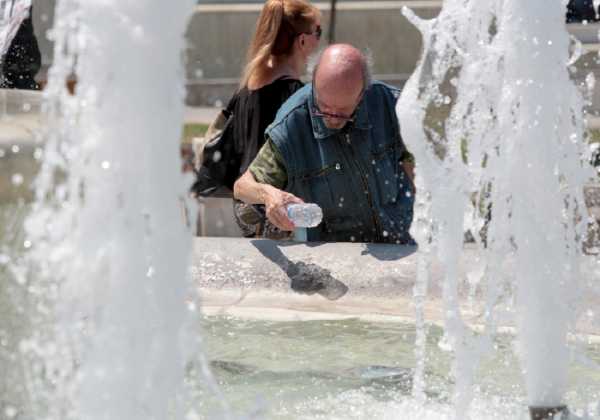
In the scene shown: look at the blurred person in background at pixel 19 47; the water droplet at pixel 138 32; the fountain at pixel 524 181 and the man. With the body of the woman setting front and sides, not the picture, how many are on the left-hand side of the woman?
1

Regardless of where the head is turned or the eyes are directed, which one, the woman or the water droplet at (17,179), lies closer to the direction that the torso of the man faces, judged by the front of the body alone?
the water droplet

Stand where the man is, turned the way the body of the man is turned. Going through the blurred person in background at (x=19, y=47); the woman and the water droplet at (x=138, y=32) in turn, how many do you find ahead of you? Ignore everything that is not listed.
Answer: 1

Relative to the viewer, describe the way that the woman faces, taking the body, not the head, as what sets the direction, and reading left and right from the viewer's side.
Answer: facing away from the viewer and to the right of the viewer

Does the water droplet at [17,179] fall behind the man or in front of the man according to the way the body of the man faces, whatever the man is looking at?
in front

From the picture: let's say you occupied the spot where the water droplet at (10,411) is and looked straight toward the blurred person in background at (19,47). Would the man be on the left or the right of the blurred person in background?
right

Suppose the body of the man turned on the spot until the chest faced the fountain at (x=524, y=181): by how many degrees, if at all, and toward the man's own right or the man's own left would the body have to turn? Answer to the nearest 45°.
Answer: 0° — they already face it

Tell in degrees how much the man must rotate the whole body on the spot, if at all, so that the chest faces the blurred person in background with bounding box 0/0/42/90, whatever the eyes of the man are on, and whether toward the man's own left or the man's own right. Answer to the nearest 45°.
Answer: approximately 135° to the man's own right

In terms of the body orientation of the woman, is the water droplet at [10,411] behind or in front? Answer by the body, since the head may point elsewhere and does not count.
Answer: behind

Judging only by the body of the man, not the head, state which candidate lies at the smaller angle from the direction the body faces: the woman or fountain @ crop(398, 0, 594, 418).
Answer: the fountain

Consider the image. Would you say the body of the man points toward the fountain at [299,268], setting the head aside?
yes

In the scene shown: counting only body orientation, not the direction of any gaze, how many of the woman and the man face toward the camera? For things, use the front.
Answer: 1

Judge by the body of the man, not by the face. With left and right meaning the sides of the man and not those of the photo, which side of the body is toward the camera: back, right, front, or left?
front

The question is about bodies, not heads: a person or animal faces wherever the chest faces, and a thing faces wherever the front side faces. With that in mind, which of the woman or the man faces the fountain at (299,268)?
the man

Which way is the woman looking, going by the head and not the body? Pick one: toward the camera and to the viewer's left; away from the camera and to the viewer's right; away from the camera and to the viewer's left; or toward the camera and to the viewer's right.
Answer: away from the camera and to the viewer's right

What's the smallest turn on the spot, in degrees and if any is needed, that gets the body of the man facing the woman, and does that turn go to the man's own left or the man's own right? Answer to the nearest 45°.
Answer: approximately 135° to the man's own right
